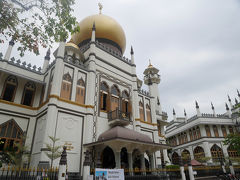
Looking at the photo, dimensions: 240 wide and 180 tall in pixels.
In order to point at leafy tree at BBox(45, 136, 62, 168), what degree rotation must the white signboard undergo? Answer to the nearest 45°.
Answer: approximately 135° to its right

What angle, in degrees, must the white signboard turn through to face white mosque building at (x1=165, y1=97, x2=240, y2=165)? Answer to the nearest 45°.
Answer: approximately 135° to its left

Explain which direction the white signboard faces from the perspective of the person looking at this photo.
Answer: facing the viewer

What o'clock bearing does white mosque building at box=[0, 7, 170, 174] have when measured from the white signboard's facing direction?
The white mosque building is roughly at 5 o'clock from the white signboard.

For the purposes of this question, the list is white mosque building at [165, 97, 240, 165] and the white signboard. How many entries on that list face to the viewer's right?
0

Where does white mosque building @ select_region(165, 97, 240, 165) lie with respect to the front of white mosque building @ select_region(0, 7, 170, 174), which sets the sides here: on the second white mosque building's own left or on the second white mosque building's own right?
on the second white mosque building's own left

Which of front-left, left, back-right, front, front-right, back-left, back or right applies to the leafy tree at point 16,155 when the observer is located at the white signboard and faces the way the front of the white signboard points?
back-right

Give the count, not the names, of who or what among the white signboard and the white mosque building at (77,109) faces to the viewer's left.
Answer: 0

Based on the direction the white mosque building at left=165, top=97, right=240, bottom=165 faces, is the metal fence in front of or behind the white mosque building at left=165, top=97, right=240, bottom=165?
in front

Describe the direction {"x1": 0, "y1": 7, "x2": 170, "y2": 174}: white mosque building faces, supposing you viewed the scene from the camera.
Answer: facing the viewer and to the right of the viewer

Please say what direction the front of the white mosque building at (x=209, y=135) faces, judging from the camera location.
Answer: facing the viewer and to the left of the viewer
